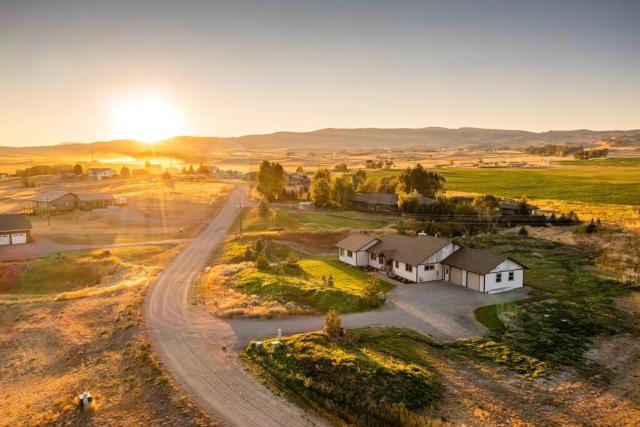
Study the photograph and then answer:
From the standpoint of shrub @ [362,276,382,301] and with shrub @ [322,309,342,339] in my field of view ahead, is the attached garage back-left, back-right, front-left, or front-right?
back-left

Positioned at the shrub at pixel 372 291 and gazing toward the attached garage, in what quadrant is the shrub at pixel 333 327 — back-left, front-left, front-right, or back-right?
back-right

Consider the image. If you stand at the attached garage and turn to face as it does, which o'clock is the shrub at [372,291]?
The shrub is roughly at 12 o'clock from the attached garage.

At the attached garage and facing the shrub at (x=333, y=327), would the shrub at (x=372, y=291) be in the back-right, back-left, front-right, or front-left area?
front-right

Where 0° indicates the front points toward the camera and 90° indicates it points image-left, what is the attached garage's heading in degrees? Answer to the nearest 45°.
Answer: approximately 45°

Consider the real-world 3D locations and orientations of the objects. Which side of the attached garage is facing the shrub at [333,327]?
front

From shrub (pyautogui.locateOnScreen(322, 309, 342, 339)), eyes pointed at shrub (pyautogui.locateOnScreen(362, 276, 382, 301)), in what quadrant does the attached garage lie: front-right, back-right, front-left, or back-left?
front-right
